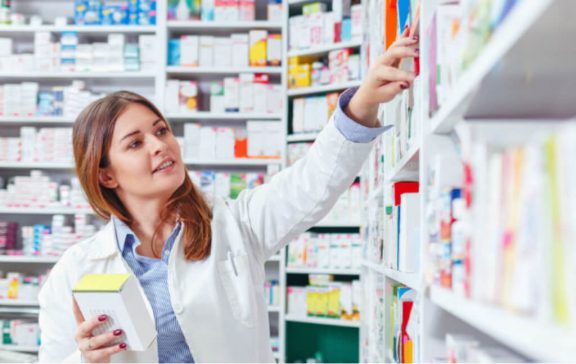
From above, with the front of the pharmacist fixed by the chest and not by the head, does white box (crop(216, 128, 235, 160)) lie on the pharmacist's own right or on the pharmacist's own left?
on the pharmacist's own left

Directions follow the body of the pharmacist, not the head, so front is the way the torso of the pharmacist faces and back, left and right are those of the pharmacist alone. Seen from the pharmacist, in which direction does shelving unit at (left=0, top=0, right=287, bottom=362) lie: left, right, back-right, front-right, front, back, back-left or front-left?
back-left

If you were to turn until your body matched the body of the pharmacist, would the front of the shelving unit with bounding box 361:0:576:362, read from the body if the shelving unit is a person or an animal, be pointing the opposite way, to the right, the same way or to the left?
the opposite way

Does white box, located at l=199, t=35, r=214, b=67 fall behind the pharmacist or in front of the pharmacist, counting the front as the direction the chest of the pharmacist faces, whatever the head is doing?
behind

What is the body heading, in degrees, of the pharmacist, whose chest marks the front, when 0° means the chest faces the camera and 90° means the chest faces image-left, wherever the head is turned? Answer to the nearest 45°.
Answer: approximately 315°

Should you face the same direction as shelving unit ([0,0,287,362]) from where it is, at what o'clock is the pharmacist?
The pharmacist is roughly at 12 o'clock from the shelving unit.

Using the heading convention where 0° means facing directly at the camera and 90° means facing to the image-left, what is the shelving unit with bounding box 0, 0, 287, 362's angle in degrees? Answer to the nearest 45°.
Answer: approximately 0°

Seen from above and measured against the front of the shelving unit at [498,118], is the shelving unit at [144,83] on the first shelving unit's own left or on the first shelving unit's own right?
on the first shelving unit's own right

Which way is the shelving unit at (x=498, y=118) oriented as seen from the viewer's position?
to the viewer's left
